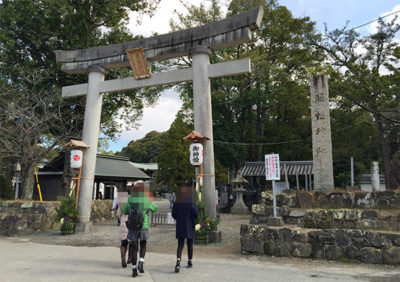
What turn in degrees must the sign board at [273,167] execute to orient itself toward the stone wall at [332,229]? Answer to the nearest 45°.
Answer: approximately 45° to its left

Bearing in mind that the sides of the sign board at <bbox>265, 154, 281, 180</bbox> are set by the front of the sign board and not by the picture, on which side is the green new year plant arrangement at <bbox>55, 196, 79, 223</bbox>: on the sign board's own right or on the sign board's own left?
on the sign board's own right

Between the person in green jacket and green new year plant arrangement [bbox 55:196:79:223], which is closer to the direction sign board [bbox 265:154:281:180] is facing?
the person in green jacket

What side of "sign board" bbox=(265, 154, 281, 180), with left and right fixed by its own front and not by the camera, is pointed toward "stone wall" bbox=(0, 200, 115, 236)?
right

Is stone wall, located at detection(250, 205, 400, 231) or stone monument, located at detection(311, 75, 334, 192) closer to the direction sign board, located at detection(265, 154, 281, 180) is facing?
the stone wall

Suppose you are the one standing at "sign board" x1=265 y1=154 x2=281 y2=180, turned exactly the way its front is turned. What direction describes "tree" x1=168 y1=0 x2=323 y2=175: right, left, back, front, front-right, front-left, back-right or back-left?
back

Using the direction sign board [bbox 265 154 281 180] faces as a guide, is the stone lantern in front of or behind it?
behind

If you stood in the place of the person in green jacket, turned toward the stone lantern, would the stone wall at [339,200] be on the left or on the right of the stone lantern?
right

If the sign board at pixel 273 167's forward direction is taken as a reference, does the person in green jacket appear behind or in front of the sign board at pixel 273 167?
in front

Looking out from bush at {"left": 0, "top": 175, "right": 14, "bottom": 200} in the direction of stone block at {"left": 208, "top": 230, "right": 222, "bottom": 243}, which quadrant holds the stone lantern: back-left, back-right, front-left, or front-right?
front-left

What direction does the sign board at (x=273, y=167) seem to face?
toward the camera

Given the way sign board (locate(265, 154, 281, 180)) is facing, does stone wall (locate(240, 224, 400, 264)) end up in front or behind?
in front

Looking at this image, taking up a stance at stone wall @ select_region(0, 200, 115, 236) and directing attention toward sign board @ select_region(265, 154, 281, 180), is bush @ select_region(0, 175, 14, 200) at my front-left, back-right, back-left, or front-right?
back-left

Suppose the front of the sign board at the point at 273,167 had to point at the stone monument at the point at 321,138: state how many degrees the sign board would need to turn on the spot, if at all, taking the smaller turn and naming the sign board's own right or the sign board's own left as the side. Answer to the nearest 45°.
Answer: approximately 135° to the sign board's own left
